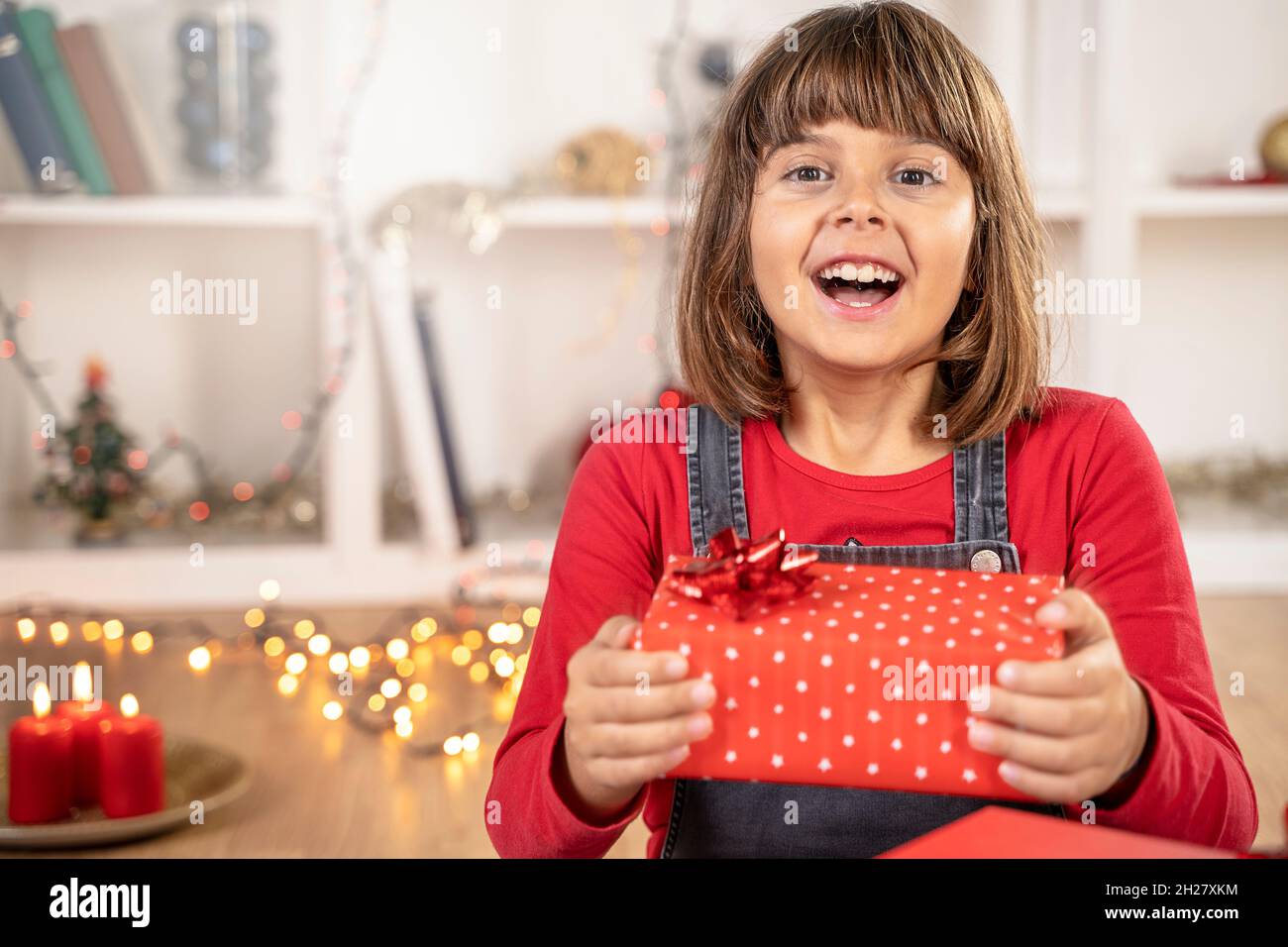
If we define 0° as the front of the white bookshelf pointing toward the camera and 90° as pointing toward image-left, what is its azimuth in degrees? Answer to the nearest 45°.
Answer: approximately 0°

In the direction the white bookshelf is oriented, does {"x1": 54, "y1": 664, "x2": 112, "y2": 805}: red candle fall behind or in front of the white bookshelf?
in front

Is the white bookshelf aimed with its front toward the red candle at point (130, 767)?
yes

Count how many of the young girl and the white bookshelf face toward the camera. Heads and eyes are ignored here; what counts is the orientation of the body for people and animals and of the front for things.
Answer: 2

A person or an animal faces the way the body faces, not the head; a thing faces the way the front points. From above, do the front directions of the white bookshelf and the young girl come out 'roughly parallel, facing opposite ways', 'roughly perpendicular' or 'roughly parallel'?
roughly parallel

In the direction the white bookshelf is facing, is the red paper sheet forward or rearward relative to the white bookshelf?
forward

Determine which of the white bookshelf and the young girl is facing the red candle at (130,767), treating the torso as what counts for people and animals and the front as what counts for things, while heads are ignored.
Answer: the white bookshelf

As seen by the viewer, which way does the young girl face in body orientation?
toward the camera
